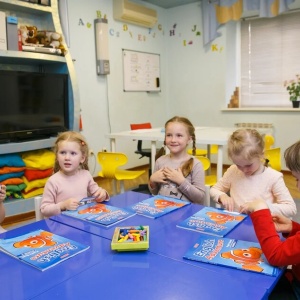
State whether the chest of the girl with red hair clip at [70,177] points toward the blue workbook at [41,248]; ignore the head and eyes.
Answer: yes

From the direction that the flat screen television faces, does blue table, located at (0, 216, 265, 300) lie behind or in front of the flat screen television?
in front

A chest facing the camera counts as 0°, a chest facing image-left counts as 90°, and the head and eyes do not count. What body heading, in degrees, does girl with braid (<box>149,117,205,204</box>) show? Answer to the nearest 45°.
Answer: approximately 45°

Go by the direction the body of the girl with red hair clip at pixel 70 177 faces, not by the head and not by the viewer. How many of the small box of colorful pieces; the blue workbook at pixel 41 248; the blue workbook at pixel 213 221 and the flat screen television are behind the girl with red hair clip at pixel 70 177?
1

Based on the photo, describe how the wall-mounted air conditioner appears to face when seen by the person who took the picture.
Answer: facing the viewer and to the right of the viewer

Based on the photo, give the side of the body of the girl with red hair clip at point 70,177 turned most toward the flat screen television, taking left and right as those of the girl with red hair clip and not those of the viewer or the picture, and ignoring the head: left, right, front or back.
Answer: back

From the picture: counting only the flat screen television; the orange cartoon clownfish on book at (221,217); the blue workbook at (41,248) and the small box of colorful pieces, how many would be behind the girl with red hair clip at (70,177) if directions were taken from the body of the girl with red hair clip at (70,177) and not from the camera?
1

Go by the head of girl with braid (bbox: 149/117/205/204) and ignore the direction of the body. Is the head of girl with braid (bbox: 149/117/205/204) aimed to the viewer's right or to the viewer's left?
to the viewer's left

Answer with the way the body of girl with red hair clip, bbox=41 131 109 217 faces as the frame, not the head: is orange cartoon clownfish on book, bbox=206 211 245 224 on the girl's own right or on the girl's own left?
on the girl's own left

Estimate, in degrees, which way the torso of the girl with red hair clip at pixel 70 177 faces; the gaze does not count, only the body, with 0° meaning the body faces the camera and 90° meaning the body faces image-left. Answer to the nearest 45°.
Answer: approximately 0°
